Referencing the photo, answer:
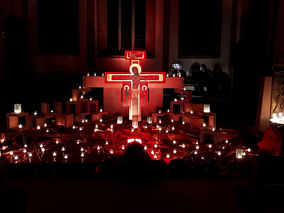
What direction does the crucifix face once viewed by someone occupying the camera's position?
facing the viewer
